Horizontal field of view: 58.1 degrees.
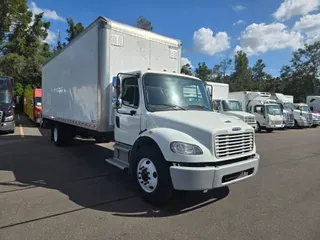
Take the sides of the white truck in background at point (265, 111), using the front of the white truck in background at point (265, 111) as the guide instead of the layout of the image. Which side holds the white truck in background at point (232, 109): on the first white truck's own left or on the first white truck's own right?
on the first white truck's own right

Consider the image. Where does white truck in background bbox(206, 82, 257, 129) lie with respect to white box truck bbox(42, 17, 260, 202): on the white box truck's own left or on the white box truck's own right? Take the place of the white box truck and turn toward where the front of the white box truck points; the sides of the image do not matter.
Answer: on the white box truck's own left

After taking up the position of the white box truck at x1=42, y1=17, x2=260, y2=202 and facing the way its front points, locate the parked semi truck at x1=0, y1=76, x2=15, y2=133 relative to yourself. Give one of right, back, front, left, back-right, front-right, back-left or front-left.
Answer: back

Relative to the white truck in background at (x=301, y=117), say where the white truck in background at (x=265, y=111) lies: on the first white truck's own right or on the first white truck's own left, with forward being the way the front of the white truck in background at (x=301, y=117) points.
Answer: on the first white truck's own right

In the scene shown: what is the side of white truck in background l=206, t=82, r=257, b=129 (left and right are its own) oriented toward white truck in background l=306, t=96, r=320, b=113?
left

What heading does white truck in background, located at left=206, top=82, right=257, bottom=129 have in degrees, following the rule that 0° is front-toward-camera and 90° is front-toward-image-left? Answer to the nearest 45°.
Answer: approximately 315°

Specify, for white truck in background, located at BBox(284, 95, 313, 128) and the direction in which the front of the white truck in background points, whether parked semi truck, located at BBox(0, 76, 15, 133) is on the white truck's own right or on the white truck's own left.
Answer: on the white truck's own right

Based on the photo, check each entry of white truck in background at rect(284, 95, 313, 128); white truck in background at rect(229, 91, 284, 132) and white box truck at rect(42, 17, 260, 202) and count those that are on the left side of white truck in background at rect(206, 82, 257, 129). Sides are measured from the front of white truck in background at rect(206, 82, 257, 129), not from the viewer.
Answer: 2

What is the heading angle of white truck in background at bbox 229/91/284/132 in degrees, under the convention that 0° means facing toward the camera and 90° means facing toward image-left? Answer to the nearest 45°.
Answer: approximately 315°

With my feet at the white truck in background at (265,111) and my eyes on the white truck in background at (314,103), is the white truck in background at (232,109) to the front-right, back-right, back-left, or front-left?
back-left

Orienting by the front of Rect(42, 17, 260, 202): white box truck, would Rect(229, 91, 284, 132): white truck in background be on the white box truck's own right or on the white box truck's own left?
on the white box truck's own left
